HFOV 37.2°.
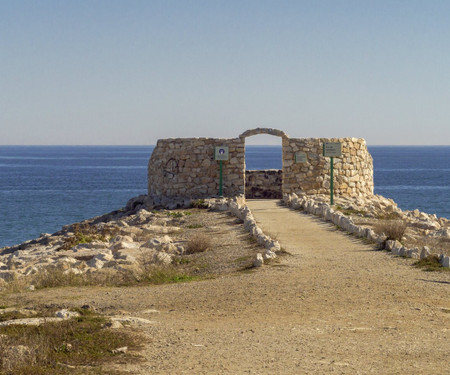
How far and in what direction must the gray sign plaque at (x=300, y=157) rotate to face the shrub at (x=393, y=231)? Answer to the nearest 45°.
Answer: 0° — it already faces it

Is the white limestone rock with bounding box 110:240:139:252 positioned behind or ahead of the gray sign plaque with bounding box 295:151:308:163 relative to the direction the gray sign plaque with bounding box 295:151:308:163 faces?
ahead

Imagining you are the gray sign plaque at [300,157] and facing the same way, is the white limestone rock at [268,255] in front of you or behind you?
in front

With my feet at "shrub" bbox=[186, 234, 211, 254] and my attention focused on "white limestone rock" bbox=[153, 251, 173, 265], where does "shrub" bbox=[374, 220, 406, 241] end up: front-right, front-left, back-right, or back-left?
back-left

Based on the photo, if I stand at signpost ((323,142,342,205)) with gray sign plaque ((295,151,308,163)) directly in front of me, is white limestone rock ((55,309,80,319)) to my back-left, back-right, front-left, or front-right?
back-left

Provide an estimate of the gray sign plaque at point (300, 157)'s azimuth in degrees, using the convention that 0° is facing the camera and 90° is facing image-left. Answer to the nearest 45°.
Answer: approximately 0°

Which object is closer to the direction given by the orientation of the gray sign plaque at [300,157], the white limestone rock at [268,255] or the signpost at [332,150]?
the white limestone rock

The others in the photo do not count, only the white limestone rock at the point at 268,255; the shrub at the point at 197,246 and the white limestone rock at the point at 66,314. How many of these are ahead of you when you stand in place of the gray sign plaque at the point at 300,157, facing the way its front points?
3

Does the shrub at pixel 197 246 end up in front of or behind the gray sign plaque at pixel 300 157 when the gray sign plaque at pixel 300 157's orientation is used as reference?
in front
